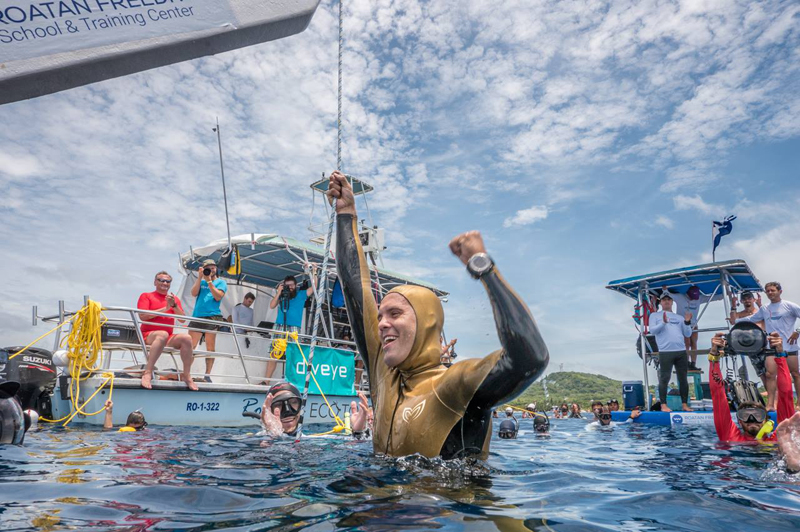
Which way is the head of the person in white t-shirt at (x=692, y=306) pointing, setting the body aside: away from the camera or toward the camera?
toward the camera

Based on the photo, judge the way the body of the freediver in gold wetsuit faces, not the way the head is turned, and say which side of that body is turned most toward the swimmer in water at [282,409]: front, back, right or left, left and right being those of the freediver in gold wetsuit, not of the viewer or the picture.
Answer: right

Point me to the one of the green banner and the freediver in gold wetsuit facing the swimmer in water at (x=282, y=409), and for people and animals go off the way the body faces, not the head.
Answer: the green banner

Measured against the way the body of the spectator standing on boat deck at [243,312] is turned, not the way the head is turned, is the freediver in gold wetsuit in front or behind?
in front

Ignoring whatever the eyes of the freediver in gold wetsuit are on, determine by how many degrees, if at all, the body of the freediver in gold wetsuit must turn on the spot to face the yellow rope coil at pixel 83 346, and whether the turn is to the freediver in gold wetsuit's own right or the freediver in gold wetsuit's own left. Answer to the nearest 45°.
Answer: approximately 90° to the freediver in gold wetsuit's own right

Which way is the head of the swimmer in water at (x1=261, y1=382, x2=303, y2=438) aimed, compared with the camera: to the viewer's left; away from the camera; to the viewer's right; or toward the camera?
toward the camera

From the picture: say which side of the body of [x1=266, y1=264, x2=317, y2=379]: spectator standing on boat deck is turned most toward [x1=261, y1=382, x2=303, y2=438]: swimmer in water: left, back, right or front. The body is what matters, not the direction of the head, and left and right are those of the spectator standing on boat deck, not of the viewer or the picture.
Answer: front

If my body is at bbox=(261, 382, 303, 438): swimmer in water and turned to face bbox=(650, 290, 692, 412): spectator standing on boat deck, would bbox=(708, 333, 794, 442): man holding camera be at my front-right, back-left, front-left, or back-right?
front-right

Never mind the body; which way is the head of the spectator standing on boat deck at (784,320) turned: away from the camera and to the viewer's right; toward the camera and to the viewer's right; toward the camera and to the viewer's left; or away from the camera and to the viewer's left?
toward the camera and to the viewer's left

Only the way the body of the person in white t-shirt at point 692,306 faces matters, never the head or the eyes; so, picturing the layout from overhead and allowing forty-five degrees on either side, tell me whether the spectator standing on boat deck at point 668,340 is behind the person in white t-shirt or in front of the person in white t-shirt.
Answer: in front

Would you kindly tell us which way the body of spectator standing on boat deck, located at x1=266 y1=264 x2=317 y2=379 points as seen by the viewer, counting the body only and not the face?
toward the camera

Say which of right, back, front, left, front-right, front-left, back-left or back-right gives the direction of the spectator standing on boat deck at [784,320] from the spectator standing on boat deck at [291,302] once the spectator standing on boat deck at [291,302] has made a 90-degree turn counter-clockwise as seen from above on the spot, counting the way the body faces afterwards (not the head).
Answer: front-right

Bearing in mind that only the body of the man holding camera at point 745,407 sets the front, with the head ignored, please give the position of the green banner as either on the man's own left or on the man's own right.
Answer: on the man's own right

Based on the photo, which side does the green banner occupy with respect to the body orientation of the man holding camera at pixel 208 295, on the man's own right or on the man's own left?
on the man's own left

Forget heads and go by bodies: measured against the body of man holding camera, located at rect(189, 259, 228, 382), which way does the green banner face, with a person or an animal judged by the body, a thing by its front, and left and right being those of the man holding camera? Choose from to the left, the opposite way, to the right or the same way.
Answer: the same way

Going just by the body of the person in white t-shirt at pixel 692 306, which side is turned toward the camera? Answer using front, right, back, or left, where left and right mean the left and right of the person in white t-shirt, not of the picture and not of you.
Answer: front
